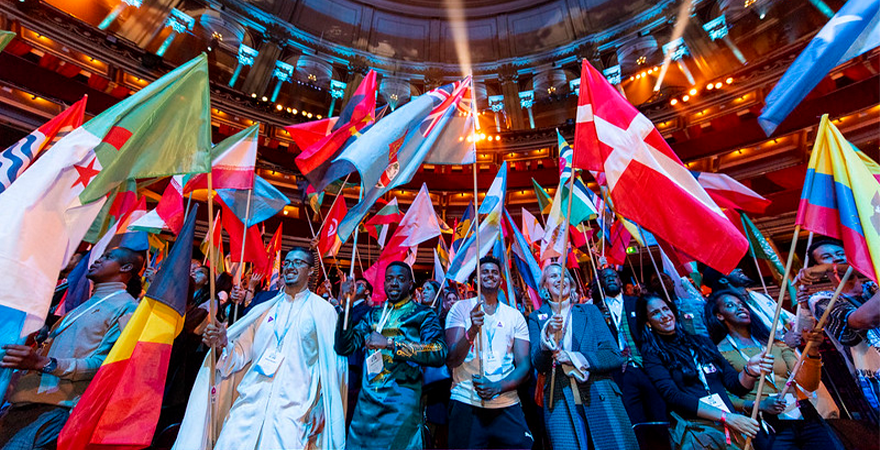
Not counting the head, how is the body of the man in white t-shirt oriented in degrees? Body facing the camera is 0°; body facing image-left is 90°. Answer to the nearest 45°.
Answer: approximately 0°

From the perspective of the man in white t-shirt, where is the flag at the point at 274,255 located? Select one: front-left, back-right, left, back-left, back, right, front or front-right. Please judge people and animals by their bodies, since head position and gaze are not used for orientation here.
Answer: back-right

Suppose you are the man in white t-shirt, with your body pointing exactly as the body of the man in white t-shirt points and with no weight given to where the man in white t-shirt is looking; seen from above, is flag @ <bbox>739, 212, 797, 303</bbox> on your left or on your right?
on your left

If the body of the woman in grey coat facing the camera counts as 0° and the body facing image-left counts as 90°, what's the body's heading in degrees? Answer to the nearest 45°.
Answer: approximately 0°

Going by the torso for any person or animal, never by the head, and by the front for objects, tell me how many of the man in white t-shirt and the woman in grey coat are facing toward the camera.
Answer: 2

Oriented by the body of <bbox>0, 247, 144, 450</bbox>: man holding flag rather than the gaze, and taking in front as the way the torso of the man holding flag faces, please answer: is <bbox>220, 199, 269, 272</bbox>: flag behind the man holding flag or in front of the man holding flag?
behind

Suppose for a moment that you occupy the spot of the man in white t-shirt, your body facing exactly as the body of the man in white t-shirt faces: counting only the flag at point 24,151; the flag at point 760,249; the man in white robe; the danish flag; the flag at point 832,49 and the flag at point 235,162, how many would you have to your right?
3

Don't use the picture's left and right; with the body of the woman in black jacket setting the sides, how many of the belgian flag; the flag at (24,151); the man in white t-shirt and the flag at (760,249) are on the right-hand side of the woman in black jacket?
3

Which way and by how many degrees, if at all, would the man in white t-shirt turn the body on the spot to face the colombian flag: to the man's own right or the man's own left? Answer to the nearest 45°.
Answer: approximately 90° to the man's own left

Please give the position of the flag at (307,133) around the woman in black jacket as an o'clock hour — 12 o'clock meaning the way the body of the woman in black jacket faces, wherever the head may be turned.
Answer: The flag is roughly at 4 o'clock from the woman in black jacket.
